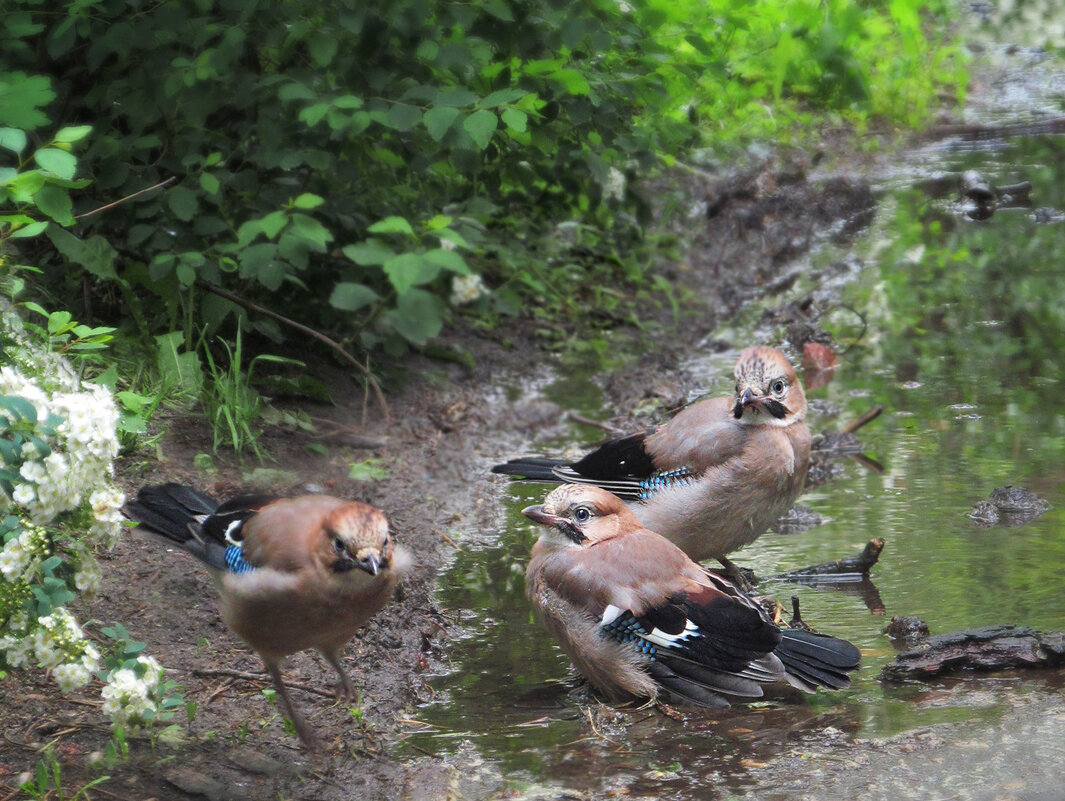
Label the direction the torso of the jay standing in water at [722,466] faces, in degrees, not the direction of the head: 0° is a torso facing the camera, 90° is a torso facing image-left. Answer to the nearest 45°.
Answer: approximately 315°

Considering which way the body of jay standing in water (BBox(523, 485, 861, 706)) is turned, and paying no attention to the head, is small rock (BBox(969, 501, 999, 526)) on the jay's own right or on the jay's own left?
on the jay's own right

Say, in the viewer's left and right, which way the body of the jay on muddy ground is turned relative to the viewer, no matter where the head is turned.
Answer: facing the viewer and to the right of the viewer

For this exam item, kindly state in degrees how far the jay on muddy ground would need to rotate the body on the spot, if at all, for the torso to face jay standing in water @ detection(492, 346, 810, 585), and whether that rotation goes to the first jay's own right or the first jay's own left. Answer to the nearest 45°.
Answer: approximately 90° to the first jay's own left

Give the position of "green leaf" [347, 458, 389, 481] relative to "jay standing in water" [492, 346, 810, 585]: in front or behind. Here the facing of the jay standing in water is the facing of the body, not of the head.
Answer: behind

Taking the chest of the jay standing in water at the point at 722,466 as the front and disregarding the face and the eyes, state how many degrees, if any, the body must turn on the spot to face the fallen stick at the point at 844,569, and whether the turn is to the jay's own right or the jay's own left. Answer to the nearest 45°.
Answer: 0° — it already faces it

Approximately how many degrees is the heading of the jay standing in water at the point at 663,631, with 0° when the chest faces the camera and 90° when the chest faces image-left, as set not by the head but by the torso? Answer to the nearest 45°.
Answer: approximately 90°

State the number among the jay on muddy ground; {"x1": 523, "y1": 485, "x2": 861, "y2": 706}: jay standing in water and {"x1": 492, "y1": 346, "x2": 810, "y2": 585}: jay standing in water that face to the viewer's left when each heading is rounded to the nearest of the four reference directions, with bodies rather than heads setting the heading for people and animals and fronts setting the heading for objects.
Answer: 1

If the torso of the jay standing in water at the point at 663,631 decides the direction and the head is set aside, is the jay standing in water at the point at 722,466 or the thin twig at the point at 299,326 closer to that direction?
the thin twig

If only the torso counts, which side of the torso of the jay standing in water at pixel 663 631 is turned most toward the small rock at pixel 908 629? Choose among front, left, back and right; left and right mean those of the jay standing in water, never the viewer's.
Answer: back

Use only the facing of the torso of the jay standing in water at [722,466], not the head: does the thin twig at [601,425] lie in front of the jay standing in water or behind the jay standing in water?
behind
